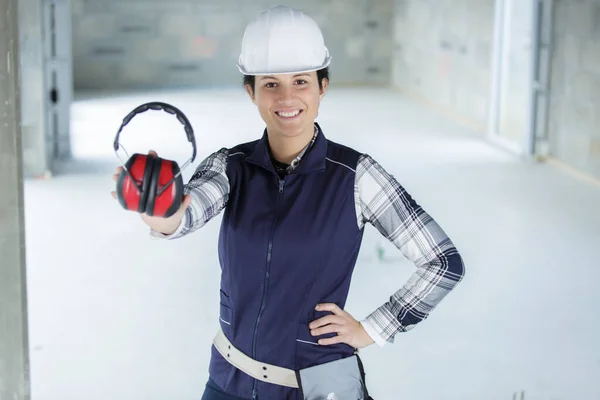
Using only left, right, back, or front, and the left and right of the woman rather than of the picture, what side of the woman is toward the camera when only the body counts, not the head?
front
